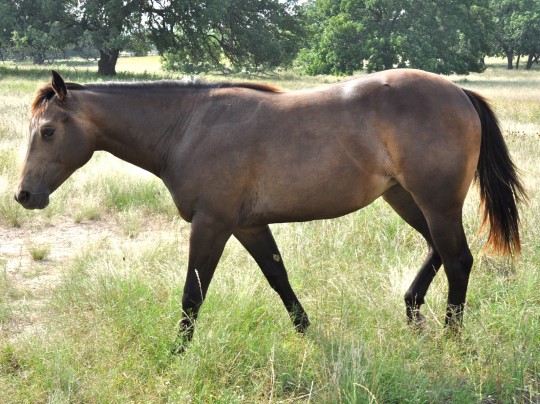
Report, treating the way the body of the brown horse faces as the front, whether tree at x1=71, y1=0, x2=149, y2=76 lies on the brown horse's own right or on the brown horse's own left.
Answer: on the brown horse's own right

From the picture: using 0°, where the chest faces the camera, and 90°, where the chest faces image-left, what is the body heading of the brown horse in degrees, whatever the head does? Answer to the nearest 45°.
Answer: approximately 90°

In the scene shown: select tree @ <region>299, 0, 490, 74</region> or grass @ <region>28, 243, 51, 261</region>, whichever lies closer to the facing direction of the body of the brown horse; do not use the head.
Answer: the grass

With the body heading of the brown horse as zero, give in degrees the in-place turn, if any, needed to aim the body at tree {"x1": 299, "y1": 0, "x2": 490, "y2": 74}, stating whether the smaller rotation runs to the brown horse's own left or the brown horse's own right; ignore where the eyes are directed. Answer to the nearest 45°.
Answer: approximately 90° to the brown horse's own right

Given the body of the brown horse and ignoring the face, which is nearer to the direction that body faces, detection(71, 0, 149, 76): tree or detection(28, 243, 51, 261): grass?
the grass

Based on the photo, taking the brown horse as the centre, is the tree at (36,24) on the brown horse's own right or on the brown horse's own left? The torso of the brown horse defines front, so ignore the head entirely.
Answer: on the brown horse's own right

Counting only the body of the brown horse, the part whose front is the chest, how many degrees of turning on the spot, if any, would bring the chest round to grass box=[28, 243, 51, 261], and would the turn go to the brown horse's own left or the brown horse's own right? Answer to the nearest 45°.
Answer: approximately 45° to the brown horse's own right

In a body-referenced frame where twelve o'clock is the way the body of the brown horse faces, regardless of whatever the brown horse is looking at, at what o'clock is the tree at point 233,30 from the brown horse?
The tree is roughly at 3 o'clock from the brown horse.
